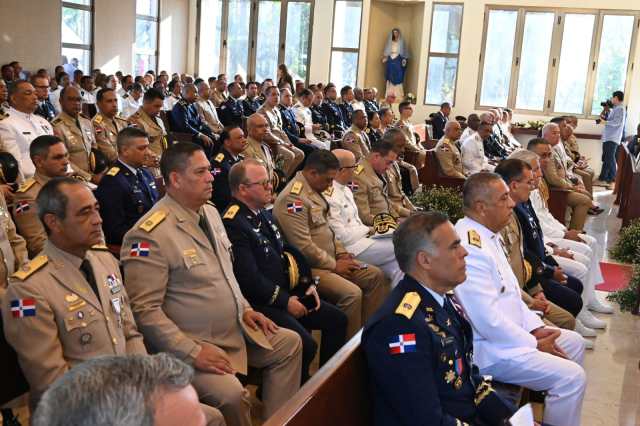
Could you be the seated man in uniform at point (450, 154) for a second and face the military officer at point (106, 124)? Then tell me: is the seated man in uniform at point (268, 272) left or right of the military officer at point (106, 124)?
left

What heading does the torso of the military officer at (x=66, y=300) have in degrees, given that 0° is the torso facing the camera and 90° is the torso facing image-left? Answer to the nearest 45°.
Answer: approximately 315°

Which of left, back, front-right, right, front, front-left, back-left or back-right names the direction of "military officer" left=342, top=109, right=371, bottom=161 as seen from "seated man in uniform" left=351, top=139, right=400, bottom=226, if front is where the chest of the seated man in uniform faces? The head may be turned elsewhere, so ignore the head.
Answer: back-left

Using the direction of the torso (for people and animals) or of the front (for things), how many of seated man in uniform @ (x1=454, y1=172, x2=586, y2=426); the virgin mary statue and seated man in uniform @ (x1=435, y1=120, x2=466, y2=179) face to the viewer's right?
2

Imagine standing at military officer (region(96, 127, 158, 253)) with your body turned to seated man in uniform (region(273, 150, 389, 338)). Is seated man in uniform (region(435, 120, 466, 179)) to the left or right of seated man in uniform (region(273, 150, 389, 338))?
left

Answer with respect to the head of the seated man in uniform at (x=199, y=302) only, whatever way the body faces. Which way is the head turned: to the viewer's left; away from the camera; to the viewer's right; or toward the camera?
to the viewer's right

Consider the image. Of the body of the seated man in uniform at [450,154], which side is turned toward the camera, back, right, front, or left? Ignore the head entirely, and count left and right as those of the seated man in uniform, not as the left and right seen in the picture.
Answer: right

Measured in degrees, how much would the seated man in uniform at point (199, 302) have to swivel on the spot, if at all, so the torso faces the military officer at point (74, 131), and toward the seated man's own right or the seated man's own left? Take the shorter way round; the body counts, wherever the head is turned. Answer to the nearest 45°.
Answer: approximately 135° to the seated man's own left

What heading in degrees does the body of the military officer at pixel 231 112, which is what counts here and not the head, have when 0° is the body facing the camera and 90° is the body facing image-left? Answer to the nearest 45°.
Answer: approximately 315°

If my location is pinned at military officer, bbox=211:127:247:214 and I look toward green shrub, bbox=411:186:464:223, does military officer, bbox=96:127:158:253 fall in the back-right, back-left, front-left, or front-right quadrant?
back-right

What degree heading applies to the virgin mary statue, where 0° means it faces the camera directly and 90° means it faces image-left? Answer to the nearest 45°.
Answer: approximately 0°

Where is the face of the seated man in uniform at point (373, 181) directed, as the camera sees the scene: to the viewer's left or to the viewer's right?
to the viewer's right

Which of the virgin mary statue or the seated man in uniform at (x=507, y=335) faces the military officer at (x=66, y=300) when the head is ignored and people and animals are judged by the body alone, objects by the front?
the virgin mary statue
